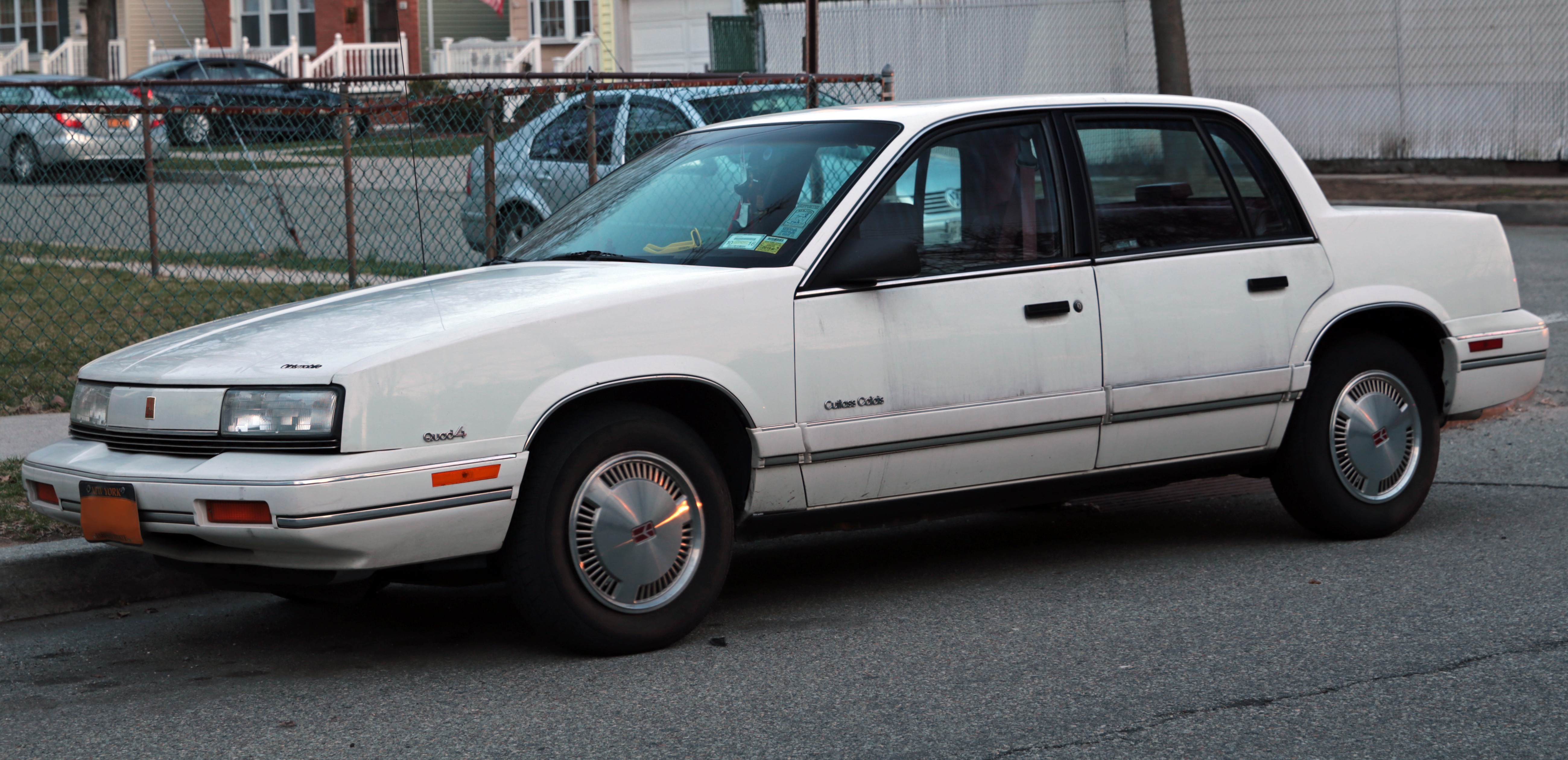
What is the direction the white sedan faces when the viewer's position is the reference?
facing the viewer and to the left of the viewer

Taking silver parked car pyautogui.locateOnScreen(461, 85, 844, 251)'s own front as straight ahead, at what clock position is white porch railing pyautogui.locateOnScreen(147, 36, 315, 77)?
The white porch railing is roughly at 7 o'clock from the silver parked car.

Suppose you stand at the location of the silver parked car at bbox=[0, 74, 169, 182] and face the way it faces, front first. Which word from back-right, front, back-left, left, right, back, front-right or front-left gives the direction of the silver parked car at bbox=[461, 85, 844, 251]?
back

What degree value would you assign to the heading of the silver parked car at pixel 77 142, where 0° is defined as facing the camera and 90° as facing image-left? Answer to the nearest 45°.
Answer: approximately 135°

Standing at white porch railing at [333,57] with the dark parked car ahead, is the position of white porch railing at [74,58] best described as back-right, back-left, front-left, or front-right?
back-right

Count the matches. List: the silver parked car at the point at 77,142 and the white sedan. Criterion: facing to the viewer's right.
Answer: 0

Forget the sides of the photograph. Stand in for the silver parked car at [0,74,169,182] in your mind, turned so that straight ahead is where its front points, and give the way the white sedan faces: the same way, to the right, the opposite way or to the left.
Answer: to the left

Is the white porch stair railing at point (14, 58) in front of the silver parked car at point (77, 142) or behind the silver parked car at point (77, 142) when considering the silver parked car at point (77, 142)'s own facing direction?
in front
